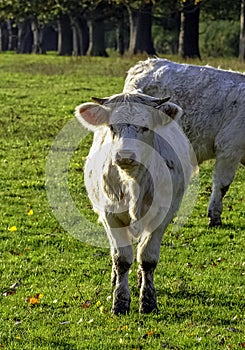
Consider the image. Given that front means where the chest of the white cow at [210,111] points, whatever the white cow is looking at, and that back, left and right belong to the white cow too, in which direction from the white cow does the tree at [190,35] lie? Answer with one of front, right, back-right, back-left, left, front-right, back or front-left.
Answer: right

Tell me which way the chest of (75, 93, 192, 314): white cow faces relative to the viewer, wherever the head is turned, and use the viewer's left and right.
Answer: facing the viewer

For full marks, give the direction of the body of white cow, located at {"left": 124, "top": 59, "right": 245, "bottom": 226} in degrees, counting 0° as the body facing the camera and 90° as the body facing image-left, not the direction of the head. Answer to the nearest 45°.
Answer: approximately 90°

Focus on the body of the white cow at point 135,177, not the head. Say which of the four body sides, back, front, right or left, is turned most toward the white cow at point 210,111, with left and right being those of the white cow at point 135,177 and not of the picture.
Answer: back

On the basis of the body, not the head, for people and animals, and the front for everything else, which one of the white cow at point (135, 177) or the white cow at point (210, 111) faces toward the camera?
the white cow at point (135, 177)

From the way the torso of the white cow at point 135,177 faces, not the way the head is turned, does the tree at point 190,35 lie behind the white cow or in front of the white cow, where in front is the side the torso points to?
behind

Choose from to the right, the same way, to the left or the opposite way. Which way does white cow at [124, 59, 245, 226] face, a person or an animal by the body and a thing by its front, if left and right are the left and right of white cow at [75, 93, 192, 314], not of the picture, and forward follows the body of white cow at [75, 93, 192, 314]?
to the right

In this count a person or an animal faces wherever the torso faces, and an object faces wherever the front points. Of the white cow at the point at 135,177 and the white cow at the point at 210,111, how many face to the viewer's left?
1

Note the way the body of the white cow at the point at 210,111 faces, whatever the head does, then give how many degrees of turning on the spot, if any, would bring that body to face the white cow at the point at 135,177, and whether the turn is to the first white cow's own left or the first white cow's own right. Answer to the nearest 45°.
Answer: approximately 90° to the first white cow's own left

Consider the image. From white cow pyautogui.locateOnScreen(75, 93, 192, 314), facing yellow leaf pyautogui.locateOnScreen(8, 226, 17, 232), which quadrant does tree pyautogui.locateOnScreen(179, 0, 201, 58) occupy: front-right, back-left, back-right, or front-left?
front-right

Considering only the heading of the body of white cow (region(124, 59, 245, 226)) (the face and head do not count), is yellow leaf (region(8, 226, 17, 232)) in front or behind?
in front

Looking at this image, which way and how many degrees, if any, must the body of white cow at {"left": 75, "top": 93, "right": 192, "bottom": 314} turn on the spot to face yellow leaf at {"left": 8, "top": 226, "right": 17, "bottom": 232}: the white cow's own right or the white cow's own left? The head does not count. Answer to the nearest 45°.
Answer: approximately 135° to the white cow's own right
